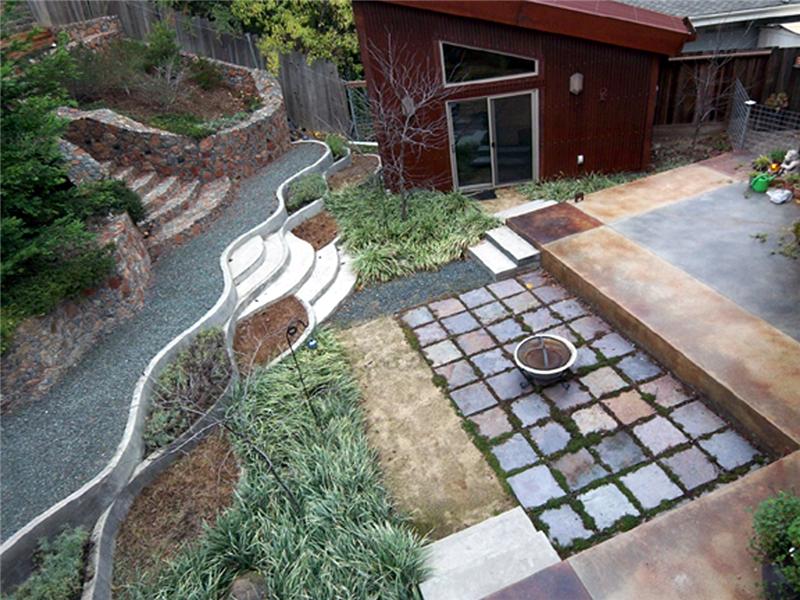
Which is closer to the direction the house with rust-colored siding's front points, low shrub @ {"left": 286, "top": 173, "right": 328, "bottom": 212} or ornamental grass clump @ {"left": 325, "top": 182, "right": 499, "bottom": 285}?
the ornamental grass clump

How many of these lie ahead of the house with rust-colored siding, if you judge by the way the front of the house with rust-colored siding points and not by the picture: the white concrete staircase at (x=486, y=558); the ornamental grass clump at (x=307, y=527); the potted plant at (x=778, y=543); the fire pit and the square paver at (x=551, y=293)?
5

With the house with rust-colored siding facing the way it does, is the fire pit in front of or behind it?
in front

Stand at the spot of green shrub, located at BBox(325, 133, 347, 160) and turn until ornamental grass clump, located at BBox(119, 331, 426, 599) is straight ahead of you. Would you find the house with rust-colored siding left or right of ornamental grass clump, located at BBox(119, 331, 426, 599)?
left

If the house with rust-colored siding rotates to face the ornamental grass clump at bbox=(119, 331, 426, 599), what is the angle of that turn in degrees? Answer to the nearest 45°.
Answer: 0° — it already faces it

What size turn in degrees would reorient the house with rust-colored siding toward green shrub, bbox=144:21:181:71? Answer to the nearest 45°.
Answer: approximately 90° to its right

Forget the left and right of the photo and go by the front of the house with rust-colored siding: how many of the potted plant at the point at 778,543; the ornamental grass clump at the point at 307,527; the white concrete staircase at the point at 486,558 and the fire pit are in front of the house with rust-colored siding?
4

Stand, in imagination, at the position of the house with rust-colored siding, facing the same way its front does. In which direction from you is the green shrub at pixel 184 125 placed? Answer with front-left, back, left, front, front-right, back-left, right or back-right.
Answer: right

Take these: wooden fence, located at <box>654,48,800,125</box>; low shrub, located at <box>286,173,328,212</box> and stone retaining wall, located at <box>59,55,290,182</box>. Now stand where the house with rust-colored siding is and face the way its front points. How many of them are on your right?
2

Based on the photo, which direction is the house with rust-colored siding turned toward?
toward the camera

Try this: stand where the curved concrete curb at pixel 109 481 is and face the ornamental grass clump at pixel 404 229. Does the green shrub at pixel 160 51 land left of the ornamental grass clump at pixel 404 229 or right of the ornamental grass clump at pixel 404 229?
left

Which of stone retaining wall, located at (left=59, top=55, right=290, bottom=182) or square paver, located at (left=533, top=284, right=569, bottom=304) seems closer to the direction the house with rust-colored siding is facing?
the square paver

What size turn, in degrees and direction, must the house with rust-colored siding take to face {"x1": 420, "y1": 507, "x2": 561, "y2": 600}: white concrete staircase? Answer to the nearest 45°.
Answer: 0° — it already faces it

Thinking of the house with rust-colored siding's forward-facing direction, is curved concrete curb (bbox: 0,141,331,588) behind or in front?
in front

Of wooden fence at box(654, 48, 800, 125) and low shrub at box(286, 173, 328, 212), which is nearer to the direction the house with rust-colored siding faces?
the low shrub
